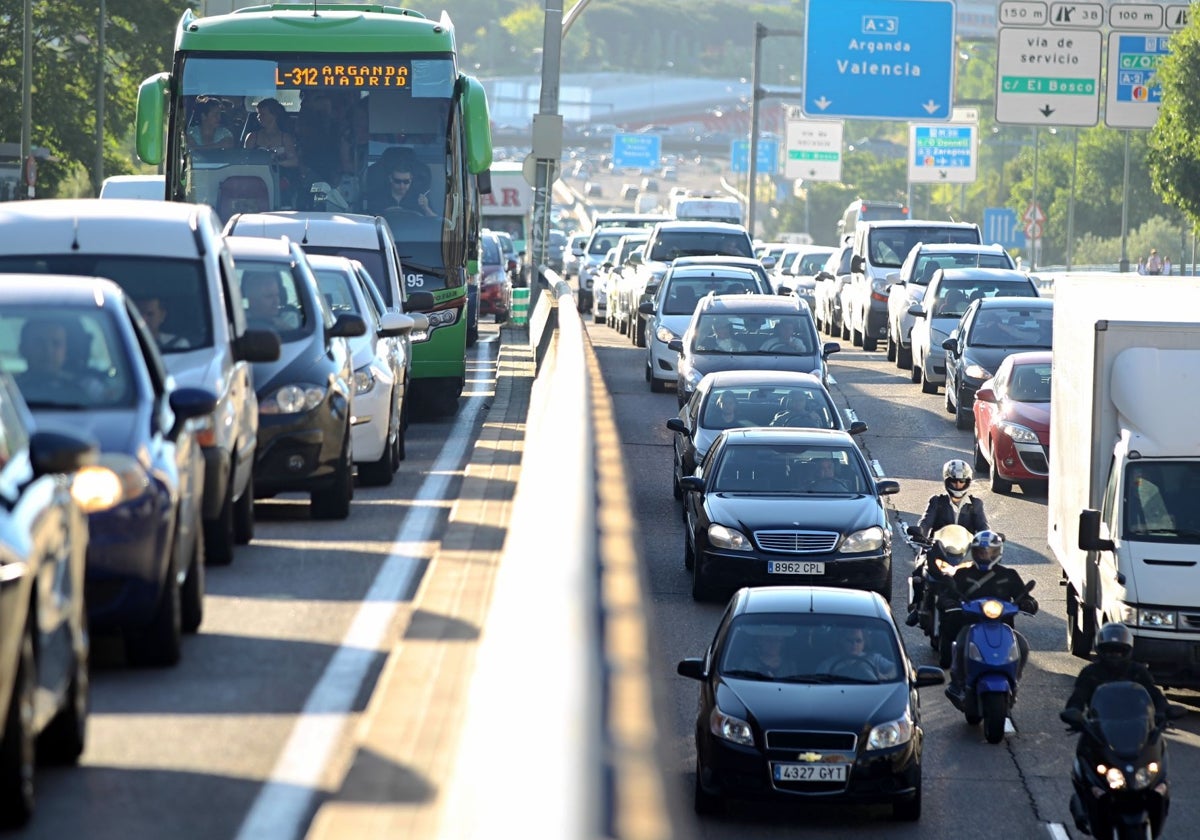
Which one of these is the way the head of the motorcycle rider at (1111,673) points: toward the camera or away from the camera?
toward the camera

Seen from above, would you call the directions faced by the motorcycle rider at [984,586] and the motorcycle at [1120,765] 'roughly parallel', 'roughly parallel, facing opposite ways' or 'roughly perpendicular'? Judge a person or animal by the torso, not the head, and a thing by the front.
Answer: roughly parallel

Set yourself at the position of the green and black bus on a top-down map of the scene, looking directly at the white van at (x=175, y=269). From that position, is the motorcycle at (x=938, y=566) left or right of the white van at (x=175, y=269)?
left

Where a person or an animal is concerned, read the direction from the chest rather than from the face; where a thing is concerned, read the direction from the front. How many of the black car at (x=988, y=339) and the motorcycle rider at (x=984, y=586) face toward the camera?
2

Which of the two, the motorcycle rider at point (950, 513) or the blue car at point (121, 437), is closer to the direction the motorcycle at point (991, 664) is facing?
the blue car

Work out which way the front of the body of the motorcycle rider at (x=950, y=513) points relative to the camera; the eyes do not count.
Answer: toward the camera

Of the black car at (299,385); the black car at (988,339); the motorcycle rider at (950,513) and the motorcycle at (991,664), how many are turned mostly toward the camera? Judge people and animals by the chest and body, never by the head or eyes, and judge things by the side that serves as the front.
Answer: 4

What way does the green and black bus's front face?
toward the camera

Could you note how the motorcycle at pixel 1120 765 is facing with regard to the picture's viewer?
facing the viewer

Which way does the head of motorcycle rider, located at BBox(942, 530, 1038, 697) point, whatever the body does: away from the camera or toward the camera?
toward the camera

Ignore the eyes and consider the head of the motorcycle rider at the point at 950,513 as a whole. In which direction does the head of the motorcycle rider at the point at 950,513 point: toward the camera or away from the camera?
toward the camera
